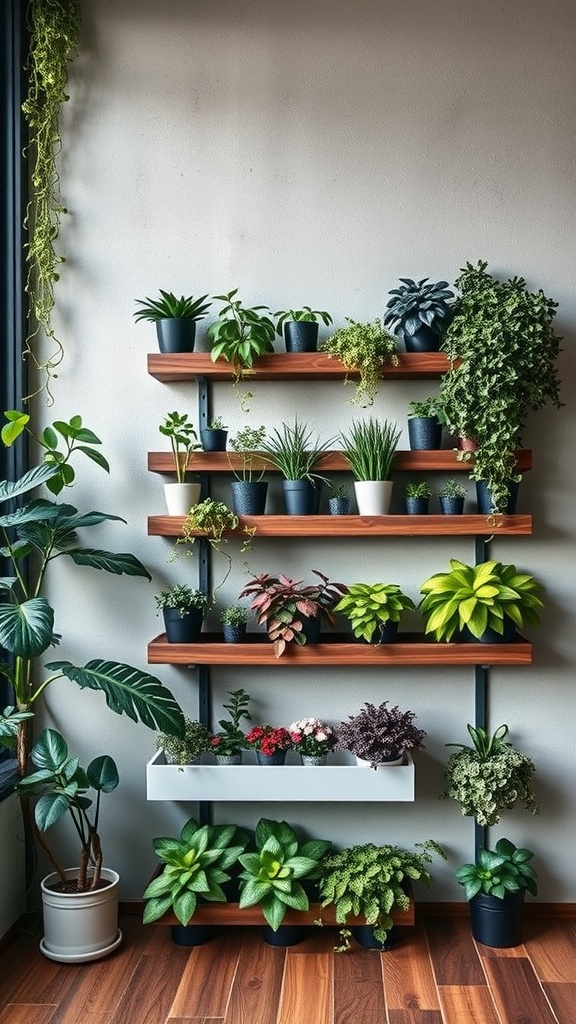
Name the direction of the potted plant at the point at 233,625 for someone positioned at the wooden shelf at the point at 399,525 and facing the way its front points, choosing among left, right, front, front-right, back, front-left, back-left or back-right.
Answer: right

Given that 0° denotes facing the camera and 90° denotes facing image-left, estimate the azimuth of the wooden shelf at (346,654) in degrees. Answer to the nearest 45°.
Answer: approximately 0°

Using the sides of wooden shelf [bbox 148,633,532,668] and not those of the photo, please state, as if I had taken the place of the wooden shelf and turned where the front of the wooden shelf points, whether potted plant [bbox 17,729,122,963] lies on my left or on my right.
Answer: on my right

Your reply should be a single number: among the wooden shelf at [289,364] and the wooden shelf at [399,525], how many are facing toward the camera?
2

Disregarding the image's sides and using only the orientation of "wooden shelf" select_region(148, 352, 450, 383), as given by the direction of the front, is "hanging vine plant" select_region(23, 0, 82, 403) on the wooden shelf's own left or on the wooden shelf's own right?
on the wooden shelf's own right
